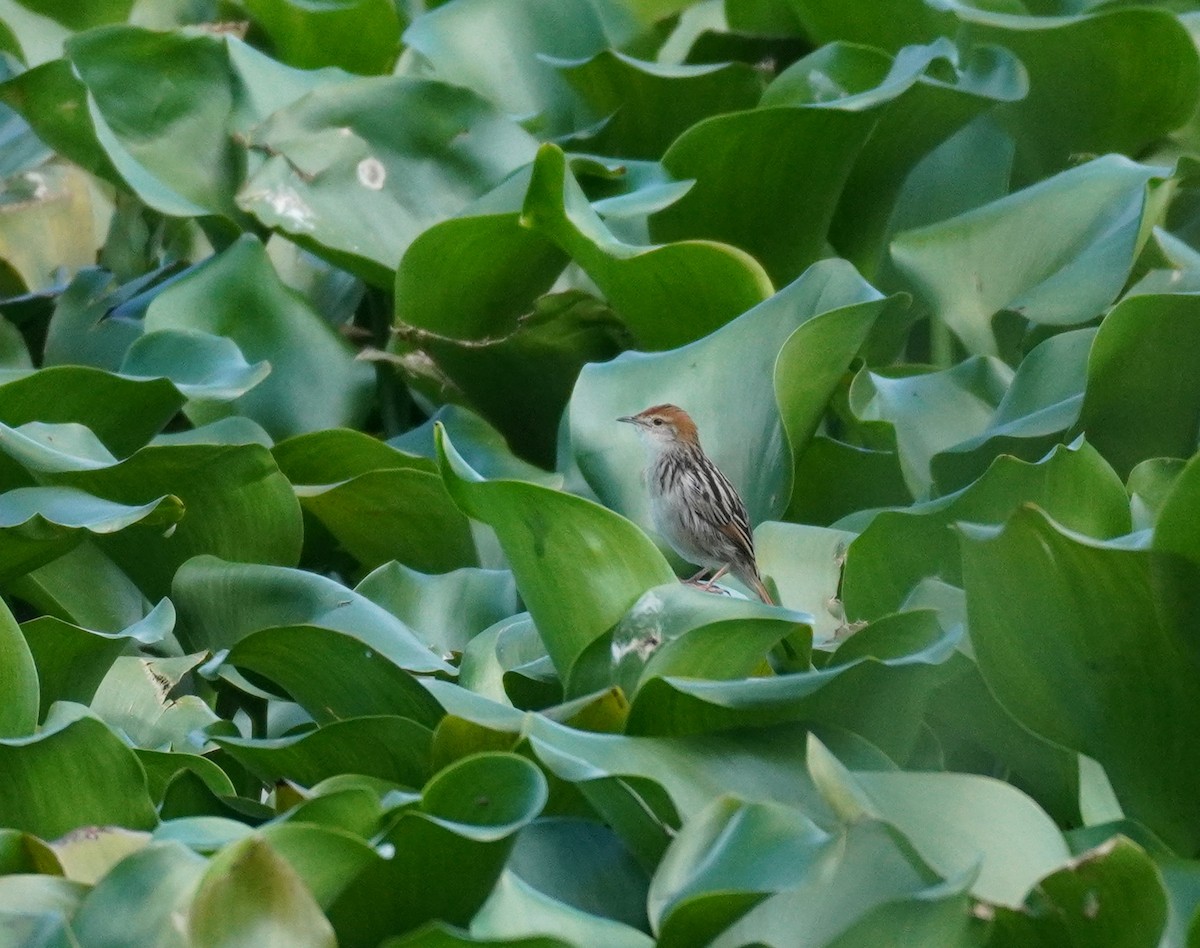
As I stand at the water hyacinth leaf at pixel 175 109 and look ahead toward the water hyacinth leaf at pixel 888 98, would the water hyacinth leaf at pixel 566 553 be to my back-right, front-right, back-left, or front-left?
front-right

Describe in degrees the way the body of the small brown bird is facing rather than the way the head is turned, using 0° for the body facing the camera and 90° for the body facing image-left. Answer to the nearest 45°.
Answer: approximately 90°

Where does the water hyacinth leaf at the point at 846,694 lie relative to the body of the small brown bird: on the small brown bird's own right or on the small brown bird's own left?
on the small brown bird's own left

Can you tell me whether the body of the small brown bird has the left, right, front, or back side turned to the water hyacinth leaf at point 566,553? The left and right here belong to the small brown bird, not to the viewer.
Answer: front

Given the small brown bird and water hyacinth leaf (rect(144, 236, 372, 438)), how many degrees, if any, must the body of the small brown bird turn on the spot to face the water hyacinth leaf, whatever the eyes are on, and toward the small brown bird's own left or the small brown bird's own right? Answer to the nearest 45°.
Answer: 0° — it already faces it

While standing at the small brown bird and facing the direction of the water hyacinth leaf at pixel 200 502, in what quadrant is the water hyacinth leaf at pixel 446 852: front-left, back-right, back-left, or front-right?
front-left

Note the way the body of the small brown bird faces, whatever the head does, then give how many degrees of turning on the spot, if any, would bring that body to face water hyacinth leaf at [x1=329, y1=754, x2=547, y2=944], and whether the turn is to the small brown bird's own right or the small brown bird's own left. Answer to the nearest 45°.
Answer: approximately 90° to the small brown bird's own left

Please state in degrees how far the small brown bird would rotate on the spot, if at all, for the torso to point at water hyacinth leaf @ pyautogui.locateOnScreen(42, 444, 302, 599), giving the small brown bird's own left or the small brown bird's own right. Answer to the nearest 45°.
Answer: approximately 45° to the small brown bird's own left
